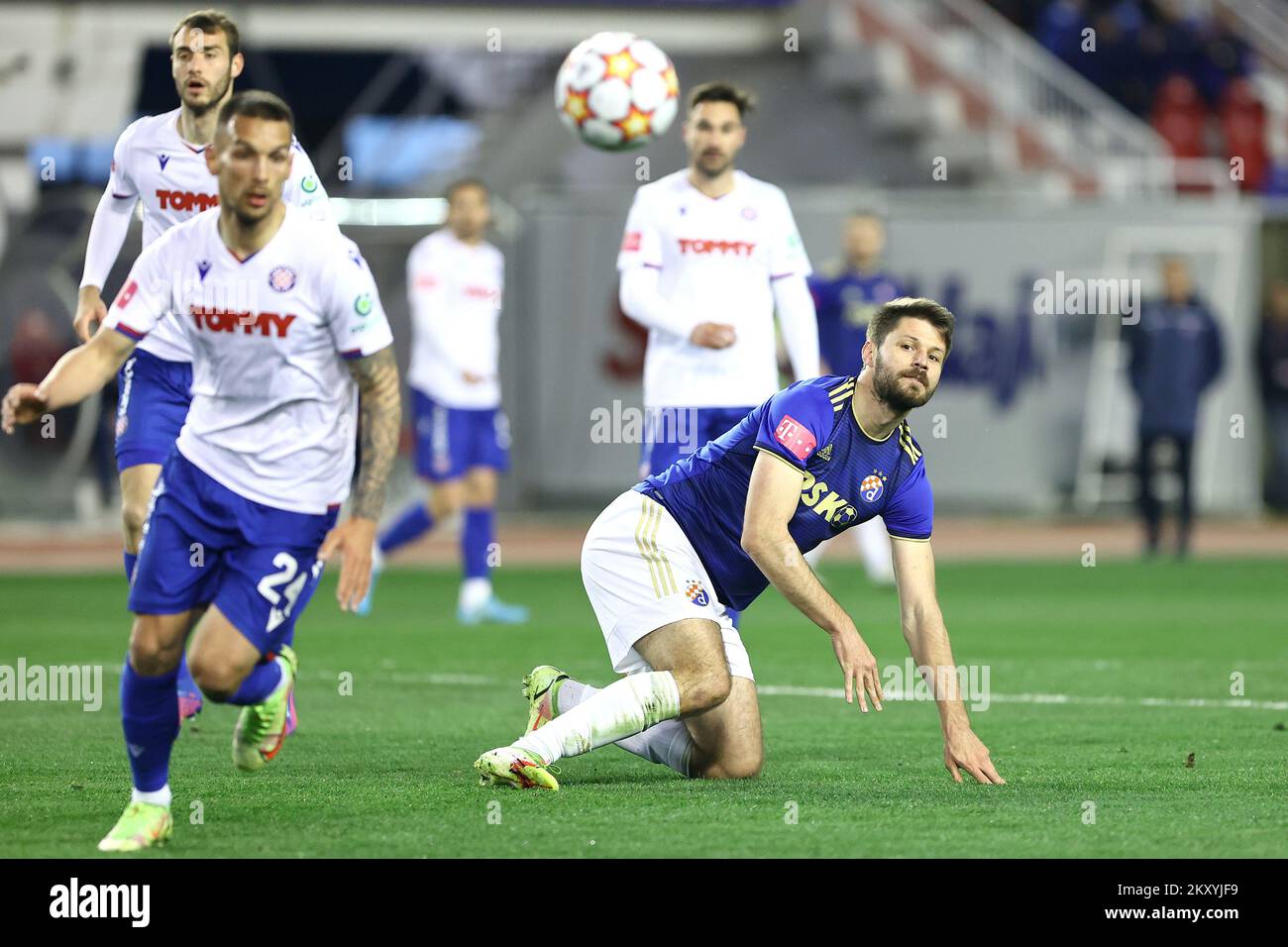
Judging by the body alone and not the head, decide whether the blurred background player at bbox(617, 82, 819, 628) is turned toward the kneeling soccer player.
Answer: yes

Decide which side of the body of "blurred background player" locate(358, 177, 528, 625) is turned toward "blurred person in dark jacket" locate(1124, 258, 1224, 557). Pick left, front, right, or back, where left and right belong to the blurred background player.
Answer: left

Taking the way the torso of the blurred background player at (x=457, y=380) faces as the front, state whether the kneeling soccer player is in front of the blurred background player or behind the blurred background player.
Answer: in front

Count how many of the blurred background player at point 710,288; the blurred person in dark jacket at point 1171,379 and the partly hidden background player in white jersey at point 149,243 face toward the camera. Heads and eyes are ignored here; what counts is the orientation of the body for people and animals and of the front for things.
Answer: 3

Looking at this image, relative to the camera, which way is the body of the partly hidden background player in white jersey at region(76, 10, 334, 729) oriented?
toward the camera

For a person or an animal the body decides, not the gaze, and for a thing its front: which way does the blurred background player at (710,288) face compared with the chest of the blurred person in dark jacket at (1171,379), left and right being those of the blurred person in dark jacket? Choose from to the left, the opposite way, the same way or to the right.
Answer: the same way

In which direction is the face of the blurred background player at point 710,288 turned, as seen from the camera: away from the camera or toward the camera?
toward the camera

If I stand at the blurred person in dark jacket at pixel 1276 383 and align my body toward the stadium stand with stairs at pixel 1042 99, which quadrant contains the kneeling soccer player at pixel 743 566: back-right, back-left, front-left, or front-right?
back-left

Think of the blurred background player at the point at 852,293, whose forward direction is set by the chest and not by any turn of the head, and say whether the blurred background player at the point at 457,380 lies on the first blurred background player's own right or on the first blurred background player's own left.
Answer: on the first blurred background player's own right

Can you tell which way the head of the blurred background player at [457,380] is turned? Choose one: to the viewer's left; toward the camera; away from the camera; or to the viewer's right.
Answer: toward the camera

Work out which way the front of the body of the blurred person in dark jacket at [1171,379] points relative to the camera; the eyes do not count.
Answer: toward the camera

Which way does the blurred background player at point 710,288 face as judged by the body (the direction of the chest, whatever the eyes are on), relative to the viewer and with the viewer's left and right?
facing the viewer

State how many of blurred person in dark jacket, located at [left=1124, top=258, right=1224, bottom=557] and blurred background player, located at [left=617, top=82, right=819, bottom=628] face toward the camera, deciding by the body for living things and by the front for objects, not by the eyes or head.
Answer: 2

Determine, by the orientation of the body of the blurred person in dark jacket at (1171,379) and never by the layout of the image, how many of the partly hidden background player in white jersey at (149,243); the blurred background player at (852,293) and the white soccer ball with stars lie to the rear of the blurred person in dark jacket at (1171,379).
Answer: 0

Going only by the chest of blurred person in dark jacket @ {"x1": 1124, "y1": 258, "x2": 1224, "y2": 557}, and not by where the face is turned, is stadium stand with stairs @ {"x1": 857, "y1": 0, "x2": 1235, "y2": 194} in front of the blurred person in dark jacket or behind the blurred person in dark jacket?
behind
